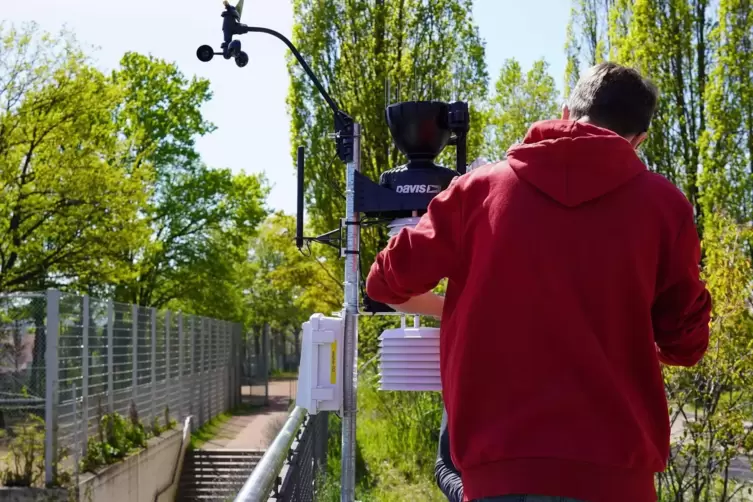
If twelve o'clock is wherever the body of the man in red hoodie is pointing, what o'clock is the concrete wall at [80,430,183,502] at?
The concrete wall is roughly at 11 o'clock from the man in red hoodie.

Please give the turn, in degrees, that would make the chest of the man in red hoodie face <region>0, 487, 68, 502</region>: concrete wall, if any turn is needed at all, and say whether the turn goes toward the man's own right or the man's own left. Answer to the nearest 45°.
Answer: approximately 45° to the man's own left

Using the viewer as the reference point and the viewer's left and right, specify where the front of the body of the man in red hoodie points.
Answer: facing away from the viewer

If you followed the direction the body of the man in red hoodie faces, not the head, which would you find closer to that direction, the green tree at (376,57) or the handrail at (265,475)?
the green tree

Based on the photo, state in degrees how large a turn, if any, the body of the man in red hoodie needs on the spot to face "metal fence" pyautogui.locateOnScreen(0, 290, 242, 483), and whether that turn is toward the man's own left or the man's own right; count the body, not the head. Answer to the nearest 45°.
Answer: approximately 45° to the man's own left
